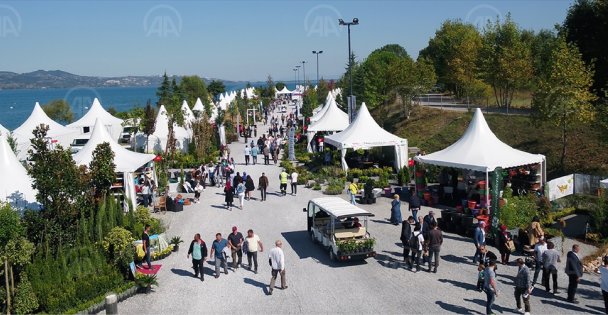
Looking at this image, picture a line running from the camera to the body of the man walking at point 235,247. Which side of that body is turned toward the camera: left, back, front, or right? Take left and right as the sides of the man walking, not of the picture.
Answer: front

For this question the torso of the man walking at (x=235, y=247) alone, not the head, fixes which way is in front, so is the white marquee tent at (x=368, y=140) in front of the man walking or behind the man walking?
behind

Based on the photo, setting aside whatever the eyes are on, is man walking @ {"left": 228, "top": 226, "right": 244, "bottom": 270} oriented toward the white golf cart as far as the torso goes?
no

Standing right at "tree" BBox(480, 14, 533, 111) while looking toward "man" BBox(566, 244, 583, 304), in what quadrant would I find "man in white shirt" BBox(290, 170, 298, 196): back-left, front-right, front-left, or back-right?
front-right

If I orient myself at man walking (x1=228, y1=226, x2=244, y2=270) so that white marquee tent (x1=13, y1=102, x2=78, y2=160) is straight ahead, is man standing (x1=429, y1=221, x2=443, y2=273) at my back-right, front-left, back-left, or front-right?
back-right

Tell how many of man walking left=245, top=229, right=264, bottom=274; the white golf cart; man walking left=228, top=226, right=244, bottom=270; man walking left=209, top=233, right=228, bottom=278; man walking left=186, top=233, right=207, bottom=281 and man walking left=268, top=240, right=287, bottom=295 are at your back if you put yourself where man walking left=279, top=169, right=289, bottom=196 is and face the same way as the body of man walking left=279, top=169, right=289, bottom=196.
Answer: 6
